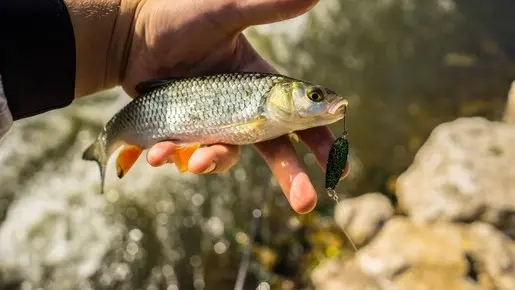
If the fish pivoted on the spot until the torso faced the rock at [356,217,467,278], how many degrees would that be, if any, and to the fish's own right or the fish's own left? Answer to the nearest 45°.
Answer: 0° — it already faces it

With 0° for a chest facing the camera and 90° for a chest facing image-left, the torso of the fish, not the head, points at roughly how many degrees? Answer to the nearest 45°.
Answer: approximately 270°

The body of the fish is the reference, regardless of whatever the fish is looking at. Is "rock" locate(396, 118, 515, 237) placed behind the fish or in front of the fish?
in front

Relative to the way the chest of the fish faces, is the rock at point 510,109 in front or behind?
in front

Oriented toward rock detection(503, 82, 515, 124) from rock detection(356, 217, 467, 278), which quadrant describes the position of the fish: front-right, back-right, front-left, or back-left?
back-left
